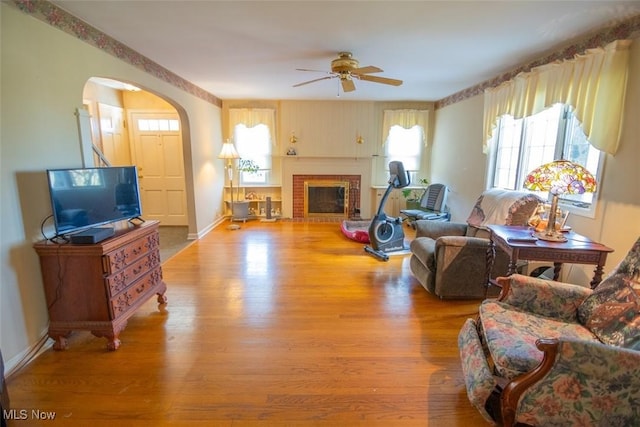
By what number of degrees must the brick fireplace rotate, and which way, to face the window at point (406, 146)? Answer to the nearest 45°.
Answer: approximately 90° to its left

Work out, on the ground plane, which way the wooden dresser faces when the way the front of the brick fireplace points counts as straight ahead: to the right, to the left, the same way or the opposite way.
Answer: to the left

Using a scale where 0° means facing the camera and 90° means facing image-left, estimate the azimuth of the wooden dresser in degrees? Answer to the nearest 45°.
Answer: approximately 315°

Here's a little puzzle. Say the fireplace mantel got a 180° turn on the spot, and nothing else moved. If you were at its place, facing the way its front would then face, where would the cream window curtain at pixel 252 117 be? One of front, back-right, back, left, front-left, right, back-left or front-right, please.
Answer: left

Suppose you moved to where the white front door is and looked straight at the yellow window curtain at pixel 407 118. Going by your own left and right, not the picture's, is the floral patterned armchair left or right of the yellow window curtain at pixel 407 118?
right

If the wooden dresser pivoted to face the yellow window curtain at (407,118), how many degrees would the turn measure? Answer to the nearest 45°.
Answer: approximately 45° to its left

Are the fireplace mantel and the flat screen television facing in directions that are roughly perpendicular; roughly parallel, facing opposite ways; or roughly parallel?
roughly perpendicular

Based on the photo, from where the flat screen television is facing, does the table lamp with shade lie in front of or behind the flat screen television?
in front

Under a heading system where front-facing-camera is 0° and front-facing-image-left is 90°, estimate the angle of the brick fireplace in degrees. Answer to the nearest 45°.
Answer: approximately 0°

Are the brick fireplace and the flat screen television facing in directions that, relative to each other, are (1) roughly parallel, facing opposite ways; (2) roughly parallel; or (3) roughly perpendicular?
roughly perpendicular

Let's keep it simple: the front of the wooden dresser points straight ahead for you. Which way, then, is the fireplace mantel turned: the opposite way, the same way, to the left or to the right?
to the right
